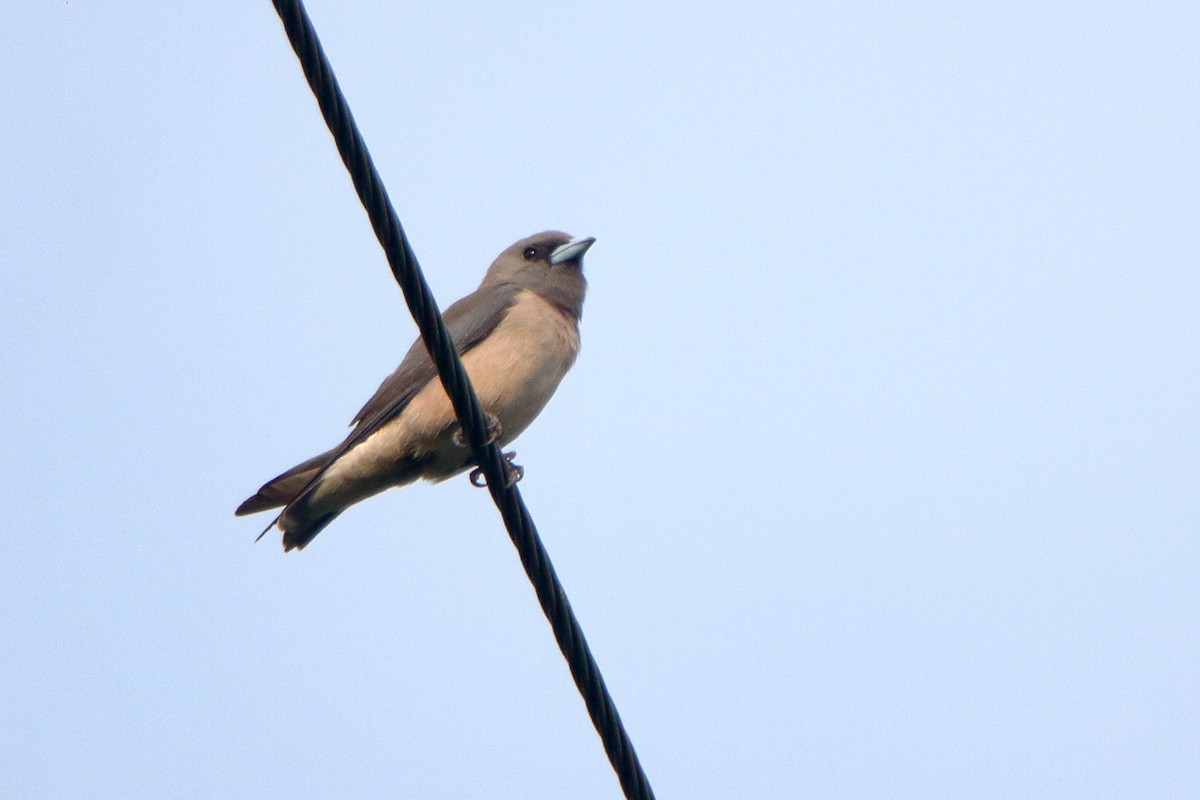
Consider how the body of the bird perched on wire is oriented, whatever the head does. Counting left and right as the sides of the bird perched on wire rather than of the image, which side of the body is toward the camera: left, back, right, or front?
right
